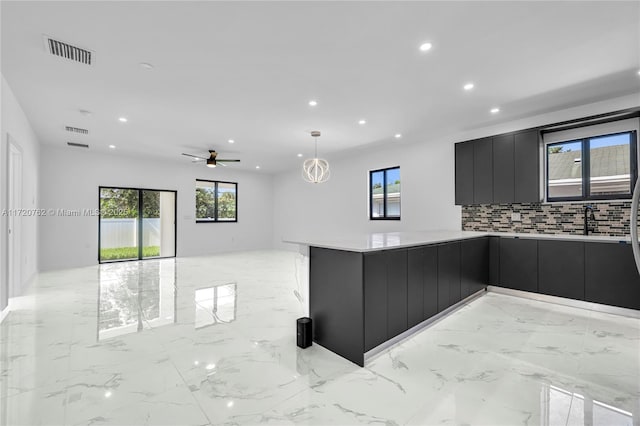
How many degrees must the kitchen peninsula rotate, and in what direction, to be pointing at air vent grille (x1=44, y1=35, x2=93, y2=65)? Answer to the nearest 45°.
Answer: approximately 90° to its right

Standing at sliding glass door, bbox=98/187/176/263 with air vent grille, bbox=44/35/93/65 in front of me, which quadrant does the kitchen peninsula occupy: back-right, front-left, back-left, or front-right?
front-left

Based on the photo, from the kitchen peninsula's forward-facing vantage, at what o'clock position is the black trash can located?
The black trash can is roughly at 3 o'clock from the kitchen peninsula.

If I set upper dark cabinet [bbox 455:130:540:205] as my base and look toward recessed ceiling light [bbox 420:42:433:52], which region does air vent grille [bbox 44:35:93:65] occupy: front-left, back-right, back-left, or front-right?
front-right

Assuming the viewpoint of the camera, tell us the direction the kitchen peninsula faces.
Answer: facing the viewer and to the right of the viewer

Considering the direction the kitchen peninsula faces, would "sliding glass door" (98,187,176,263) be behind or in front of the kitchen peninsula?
behind

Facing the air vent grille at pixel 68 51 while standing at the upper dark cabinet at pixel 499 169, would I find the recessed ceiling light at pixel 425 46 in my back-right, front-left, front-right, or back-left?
front-left
